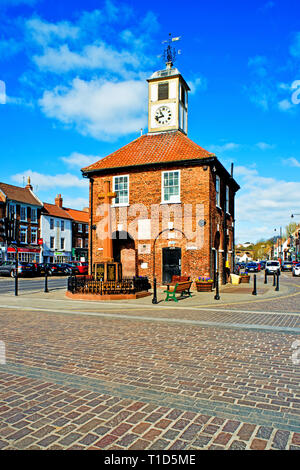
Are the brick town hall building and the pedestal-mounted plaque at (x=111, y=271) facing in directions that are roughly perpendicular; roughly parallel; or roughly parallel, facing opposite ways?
roughly parallel

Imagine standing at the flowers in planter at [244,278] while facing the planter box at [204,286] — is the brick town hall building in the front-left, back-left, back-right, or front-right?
front-right

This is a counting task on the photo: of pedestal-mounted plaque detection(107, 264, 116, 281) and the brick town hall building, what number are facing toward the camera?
2

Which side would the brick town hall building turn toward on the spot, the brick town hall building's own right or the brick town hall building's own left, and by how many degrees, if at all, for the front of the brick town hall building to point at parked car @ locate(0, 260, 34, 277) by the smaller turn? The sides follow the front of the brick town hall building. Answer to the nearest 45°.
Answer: approximately 135° to the brick town hall building's own right

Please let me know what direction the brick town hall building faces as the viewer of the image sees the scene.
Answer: facing the viewer

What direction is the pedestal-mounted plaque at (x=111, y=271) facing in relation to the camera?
toward the camera
